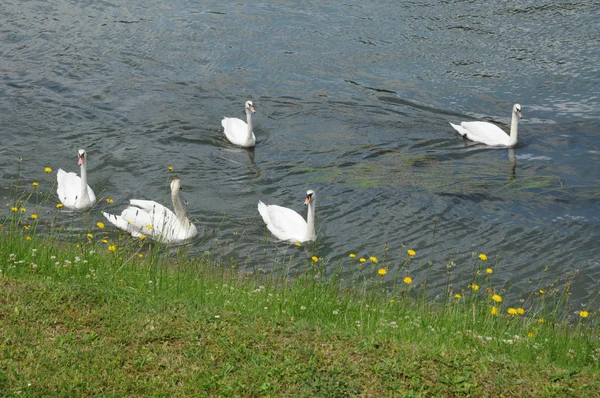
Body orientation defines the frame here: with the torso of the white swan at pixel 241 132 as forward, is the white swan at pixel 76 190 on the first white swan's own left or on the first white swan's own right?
on the first white swan's own right

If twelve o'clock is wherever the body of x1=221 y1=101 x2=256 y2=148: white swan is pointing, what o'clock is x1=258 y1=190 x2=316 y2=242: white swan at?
x1=258 y1=190 x2=316 y2=242: white swan is roughly at 1 o'clock from x1=221 y1=101 x2=256 y2=148: white swan.

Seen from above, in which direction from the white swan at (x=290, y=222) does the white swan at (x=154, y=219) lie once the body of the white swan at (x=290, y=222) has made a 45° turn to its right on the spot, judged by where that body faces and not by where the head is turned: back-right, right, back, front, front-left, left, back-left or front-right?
right

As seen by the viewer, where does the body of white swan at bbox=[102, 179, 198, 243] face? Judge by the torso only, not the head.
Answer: to the viewer's right

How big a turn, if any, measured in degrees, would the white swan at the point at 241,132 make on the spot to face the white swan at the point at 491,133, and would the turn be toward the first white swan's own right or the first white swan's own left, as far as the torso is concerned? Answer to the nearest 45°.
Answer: approximately 45° to the first white swan's own left
